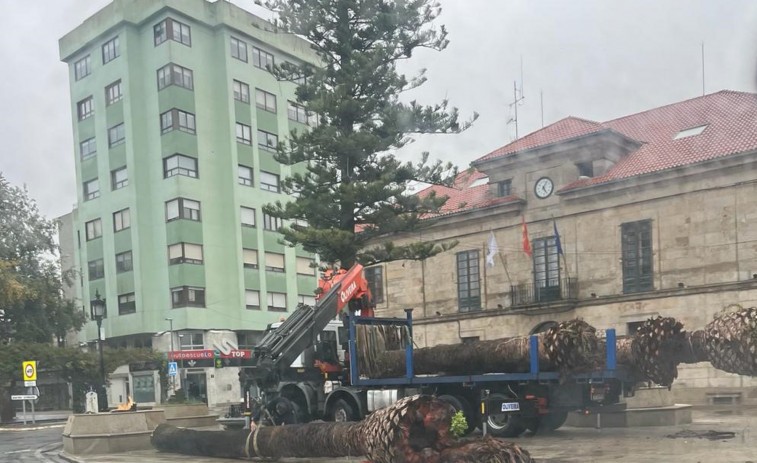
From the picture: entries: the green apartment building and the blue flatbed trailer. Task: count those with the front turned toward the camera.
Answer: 1

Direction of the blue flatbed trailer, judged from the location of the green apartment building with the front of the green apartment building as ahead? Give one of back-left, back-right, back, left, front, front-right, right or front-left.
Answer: front

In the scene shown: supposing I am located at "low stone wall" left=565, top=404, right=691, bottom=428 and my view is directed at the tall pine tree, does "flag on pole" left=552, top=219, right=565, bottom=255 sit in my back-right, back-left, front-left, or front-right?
front-right

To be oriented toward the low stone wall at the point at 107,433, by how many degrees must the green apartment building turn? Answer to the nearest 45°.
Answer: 0° — it already faces it

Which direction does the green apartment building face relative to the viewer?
toward the camera

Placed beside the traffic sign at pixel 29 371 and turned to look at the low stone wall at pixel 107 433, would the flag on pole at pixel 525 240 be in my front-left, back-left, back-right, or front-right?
front-left

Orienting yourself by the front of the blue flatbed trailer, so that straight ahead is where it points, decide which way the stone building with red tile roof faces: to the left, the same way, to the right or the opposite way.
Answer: to the left

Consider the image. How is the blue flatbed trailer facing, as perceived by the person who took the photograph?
facing away from the viewer and to the left of the viewer

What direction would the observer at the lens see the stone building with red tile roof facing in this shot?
facing the viewer and to the left of the viewer

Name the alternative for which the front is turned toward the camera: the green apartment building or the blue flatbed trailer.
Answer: the green apartment building
